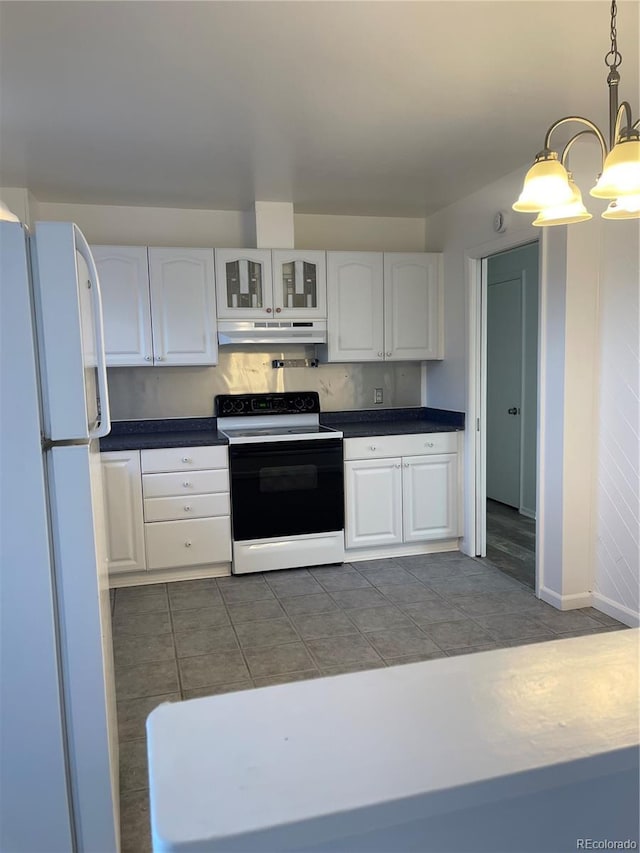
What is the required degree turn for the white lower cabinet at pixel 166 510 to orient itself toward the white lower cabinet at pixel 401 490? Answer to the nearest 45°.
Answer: approximately 90° to its left

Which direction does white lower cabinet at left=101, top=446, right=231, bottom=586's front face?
toward the camera

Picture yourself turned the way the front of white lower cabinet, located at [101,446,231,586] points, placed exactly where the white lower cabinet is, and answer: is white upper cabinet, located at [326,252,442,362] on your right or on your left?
on your left

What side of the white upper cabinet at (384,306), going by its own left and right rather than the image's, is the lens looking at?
front

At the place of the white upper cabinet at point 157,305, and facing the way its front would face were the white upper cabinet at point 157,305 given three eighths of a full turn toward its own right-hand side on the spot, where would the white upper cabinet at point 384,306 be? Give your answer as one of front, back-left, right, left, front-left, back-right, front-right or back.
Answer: back-right

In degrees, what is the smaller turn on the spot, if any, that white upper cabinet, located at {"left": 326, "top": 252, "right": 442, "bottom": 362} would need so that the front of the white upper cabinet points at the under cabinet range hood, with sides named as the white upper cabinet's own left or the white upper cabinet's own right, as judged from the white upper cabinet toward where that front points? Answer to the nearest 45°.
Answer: approximately 45° to the white upper cabinet's own right

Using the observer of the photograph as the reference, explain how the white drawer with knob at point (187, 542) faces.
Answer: facing the viewer

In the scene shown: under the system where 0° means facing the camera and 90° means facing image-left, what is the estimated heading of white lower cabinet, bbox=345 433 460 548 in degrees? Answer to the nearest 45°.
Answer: approximately 0°

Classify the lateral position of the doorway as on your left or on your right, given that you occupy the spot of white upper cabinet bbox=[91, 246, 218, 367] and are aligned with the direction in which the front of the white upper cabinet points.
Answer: on your left

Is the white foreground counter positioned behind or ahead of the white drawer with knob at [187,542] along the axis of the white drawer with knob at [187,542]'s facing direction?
ahead

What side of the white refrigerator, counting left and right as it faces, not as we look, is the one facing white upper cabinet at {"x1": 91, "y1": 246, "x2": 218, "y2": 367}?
left

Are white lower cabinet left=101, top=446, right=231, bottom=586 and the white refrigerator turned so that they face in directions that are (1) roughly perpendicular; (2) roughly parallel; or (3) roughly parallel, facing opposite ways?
roughly perpendicular
